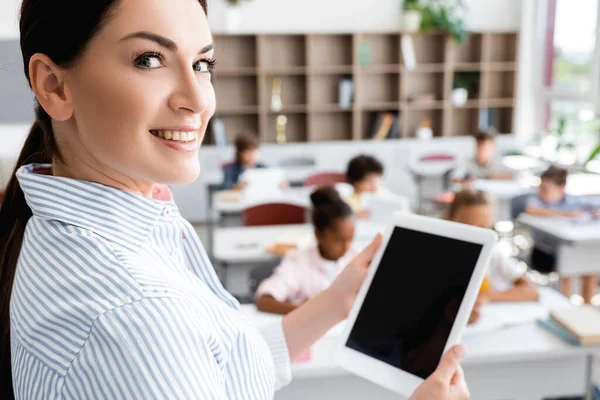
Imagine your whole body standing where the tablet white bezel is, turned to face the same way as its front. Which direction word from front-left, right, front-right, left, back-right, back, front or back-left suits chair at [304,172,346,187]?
back

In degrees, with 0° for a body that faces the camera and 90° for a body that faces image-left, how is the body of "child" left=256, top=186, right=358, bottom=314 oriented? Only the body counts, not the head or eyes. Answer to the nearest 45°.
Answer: approximately 315°

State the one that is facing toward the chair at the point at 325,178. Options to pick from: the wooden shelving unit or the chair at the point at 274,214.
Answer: the wooden shelving unit

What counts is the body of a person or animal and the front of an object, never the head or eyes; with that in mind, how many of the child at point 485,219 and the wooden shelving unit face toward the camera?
2

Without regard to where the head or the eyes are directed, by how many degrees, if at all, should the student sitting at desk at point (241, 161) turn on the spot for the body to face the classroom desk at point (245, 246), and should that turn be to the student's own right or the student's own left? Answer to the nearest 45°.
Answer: approximately 45° to the student's own right

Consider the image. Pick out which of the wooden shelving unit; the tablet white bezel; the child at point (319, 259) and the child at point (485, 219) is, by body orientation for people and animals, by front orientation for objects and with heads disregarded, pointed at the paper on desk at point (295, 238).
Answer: the wooden shelving unit

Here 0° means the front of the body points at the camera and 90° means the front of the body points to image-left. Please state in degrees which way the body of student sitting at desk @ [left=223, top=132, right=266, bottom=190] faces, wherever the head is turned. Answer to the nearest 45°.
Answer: approximately 315°

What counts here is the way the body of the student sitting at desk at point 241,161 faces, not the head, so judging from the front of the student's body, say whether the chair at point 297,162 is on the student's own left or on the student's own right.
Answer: on the student's own left

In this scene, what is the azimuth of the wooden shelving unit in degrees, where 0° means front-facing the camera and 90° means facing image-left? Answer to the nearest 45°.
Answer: approximately 0°

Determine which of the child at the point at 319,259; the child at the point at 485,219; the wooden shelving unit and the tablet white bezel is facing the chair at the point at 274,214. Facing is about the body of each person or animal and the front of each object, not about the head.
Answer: the wooden shelving unit

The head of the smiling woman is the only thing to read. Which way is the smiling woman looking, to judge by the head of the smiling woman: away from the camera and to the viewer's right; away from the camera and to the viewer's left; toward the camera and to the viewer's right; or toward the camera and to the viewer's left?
toward the camera and to the viewer's right
